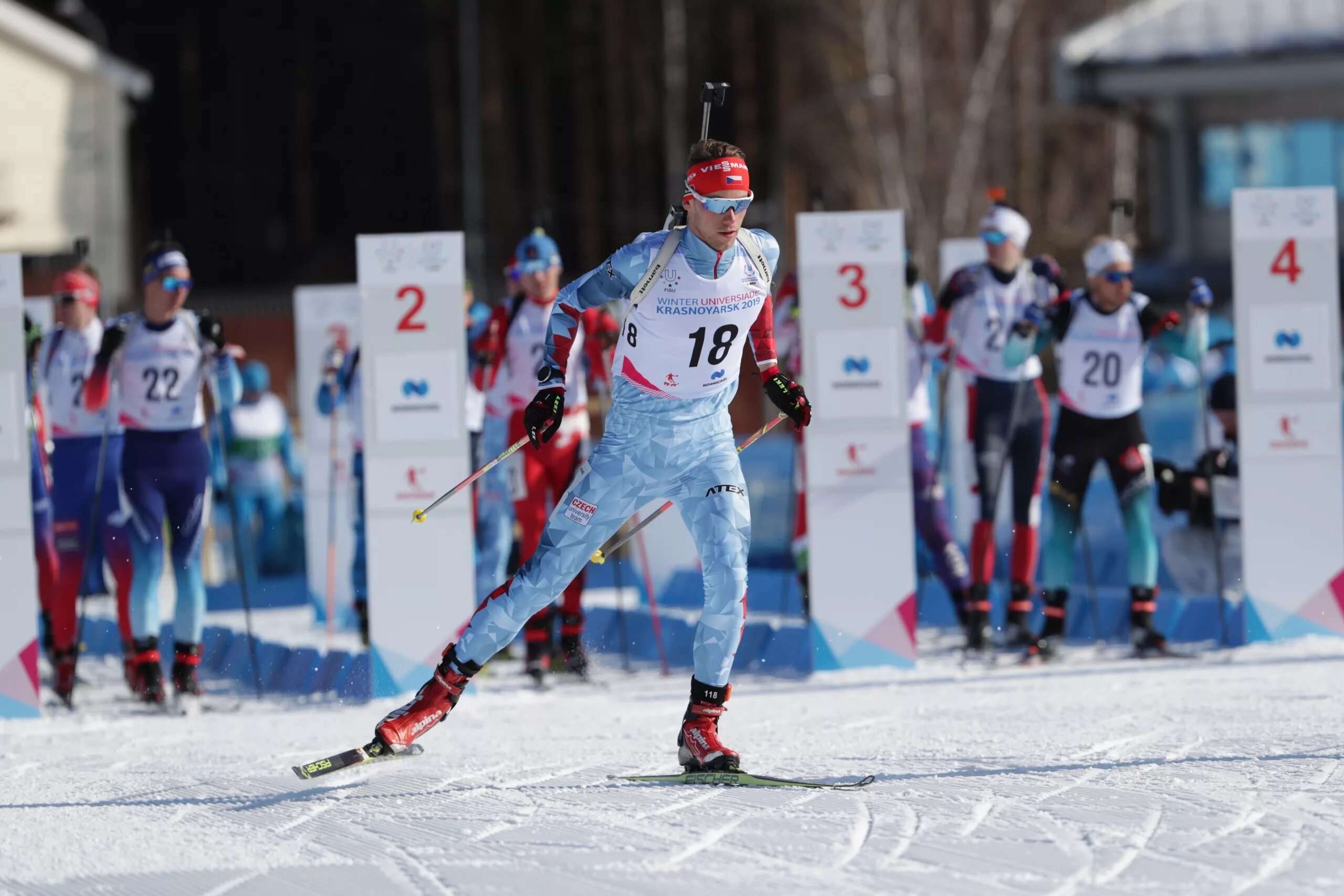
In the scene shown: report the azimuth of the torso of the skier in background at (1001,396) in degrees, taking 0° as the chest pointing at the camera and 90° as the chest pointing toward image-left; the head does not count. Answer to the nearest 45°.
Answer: approximately 0°

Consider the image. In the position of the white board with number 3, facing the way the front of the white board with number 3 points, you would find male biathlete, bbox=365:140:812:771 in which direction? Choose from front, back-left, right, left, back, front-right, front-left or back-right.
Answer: front

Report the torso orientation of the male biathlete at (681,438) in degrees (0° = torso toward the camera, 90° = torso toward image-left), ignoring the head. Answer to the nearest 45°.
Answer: approximately 315°

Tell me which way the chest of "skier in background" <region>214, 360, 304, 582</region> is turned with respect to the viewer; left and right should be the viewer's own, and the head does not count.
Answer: facing the viewer

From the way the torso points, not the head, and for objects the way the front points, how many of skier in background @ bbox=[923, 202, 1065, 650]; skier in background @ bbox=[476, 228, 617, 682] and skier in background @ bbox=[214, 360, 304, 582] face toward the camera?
3

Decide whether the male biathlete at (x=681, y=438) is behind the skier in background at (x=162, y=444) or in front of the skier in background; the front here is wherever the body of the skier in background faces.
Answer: in front

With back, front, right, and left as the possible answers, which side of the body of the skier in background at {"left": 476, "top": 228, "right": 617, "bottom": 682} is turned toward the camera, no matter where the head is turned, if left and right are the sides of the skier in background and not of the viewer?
front

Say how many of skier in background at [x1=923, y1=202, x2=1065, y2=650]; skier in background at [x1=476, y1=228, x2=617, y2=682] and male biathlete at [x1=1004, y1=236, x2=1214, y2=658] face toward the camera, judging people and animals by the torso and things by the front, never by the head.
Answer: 3

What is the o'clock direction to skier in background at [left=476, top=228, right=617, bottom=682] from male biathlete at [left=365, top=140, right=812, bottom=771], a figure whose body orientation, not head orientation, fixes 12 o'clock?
The skier in background is roughly at 7 o'clock from the male biathlete.
